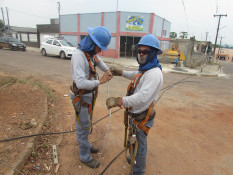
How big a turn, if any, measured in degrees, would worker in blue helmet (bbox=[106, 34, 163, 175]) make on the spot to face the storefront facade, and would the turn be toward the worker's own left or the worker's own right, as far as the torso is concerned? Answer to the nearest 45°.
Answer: approximately 90° to the worker's own right

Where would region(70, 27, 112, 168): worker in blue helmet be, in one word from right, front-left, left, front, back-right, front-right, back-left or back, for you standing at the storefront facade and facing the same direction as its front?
front

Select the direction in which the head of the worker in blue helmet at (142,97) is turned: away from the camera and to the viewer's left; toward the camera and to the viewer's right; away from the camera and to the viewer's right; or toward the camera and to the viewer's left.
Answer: toward the camera and to the viewer's left

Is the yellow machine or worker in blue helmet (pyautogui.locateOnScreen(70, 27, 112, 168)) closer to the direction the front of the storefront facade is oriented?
the worker in blue helmet

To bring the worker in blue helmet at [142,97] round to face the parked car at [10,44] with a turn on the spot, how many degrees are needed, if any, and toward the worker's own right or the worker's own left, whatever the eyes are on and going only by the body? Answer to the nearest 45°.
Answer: approximately 45° to the worker's own right

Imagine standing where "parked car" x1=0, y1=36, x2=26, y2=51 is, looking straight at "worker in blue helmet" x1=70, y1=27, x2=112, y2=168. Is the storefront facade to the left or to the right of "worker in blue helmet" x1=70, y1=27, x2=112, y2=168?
left

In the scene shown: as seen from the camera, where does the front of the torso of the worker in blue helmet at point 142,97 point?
to the viewer's left

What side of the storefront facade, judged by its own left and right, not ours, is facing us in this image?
front

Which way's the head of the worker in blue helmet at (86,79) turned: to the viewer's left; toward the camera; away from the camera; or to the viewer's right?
to the viewer's right

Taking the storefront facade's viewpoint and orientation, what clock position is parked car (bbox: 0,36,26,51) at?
The parked car is roughly at 3 o'clock from the storefront facade.
